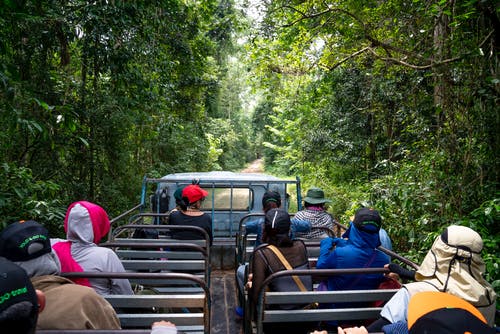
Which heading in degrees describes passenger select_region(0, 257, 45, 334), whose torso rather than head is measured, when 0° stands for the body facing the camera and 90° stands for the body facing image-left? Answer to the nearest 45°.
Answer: approximately 180°

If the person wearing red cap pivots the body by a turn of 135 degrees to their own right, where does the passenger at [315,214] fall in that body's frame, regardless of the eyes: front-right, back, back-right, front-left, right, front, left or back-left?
front-left

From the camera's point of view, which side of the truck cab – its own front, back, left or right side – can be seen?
back

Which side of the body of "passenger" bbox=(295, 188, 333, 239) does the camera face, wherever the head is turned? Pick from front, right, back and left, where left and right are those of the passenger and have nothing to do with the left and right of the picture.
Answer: back

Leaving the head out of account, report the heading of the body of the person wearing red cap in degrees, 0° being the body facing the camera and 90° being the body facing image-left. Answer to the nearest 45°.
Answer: approximately 180°

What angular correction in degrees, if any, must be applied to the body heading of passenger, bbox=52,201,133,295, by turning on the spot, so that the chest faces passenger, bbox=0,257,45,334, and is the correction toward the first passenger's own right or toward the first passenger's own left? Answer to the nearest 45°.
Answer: approximately 180°

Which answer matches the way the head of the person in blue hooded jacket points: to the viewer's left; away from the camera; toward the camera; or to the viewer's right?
away from the camera

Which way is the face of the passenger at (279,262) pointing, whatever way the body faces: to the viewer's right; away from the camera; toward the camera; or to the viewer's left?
away from the camera

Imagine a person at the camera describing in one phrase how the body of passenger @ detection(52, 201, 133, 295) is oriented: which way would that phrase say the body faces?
away from the camera

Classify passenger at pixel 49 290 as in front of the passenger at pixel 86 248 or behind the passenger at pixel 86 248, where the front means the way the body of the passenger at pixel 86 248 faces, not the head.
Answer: behind

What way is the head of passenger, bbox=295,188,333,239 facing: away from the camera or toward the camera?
away from the camera

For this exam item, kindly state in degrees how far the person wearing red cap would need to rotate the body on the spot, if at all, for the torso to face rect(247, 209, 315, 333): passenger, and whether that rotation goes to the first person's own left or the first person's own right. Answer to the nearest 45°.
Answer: approximately 180°
